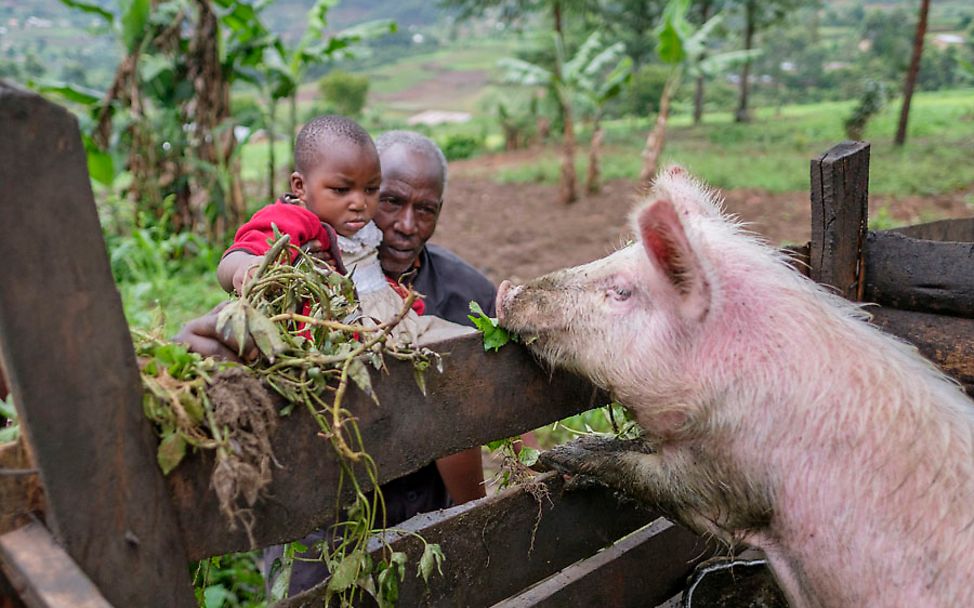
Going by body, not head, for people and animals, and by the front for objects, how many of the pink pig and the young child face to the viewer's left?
1

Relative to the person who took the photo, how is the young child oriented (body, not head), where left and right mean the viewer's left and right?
facing the viewer and to the right of the viewer

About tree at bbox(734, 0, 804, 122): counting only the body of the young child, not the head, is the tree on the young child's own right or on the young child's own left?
on the young child's own left

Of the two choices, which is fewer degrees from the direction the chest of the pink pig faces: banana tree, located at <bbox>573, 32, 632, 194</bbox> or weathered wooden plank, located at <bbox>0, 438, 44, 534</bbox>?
the weathered wooden plank

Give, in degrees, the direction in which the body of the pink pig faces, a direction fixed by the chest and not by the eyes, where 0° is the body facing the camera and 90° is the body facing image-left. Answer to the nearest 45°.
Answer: approximately 90°

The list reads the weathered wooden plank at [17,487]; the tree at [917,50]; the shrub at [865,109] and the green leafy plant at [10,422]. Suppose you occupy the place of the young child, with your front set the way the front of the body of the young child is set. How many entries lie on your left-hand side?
2

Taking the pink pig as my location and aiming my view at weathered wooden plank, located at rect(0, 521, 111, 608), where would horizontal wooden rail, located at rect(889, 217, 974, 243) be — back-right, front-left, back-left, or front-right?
back-right

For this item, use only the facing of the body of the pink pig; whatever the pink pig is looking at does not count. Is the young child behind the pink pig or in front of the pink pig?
in front

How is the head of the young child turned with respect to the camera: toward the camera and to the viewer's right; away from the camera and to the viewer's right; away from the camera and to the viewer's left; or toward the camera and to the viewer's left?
toward the camera and to the viewer's right

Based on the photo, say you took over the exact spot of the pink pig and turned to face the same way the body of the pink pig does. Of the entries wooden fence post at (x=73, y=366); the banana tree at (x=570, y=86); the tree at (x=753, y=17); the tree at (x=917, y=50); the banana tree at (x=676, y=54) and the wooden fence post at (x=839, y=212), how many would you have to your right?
5

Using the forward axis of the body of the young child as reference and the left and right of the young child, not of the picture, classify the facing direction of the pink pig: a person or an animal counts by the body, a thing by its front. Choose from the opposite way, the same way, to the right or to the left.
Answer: the opposite way

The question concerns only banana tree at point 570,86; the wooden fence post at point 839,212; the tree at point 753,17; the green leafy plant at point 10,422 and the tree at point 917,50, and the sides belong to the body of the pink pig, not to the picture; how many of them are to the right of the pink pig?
4

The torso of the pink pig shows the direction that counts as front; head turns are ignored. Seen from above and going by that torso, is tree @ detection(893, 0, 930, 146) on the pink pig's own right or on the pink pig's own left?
on the pink pig's own right

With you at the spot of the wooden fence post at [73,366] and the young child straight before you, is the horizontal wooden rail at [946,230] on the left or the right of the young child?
right

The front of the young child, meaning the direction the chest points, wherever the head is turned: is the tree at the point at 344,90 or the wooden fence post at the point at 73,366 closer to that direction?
the wooden fence post
